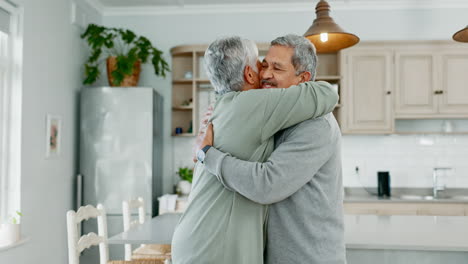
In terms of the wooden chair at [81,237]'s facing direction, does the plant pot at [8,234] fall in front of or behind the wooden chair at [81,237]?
behind

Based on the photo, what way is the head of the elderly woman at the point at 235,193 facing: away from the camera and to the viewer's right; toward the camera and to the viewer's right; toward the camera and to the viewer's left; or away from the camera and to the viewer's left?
away from the camera and to the viewer's right

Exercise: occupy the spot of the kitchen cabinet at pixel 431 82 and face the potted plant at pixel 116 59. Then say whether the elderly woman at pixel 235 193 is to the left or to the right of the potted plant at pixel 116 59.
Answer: left

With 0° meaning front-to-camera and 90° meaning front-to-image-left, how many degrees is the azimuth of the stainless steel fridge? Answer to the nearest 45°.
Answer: approximately 0°

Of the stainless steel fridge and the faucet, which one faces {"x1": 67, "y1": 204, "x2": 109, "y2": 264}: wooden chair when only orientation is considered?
the stainless steel fridge

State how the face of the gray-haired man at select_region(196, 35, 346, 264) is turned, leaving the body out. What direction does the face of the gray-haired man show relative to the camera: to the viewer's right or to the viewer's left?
to the viewer's left

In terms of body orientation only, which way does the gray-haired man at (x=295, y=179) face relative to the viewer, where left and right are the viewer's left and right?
facing to the left of the viewer

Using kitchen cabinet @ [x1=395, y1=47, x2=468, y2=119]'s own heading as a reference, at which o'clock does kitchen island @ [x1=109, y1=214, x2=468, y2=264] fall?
The kitchen island is roughly at 12 o'clock from the kitchen cabinet.

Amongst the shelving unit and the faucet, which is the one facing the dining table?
the shelving unit
